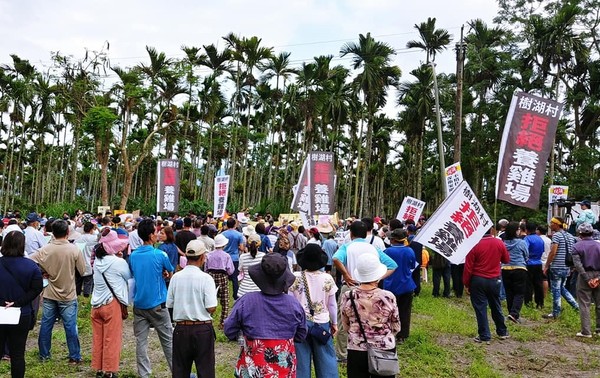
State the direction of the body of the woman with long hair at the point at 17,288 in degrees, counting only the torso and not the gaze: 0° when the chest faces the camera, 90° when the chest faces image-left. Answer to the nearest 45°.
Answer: approximately 180°

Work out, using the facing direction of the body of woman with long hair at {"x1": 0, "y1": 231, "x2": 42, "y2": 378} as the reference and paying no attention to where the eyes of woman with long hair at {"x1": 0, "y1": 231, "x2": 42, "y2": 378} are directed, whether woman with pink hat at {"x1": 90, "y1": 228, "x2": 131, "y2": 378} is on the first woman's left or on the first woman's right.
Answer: on the first woman's right

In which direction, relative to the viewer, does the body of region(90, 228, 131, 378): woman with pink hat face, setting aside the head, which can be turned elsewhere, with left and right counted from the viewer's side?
facing away from the viewer and to the right of the viewer

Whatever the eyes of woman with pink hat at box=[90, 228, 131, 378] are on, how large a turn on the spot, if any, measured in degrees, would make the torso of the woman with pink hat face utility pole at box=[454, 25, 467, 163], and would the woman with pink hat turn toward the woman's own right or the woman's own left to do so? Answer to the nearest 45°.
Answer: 0° — they already face it

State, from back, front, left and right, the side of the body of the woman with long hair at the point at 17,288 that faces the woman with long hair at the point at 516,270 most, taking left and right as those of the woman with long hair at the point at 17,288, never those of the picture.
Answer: right

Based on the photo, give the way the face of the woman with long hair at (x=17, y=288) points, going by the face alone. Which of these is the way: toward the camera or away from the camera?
away from the camera

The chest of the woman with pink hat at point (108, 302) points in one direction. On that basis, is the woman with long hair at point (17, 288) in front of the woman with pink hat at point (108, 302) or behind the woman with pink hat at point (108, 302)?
behind

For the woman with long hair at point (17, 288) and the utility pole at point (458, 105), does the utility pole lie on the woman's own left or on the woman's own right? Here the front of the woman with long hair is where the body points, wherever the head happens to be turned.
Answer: on the woman's own right
